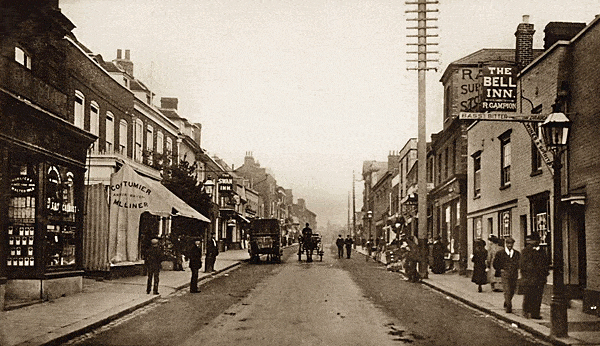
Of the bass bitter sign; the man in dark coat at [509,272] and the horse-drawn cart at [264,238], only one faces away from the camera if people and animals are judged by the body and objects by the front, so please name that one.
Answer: the horse-drawn cart

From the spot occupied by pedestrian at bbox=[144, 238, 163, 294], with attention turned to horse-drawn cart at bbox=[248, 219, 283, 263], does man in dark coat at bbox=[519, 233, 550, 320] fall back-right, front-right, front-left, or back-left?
back-right

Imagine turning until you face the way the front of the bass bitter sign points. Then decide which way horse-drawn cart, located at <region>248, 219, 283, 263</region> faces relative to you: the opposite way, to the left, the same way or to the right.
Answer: the opposite way

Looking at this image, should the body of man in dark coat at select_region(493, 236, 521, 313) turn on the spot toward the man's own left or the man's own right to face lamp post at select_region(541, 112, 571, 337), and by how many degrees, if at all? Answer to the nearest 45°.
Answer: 0° — they already face it

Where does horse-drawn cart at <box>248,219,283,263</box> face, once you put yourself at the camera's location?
facing away from the viewer

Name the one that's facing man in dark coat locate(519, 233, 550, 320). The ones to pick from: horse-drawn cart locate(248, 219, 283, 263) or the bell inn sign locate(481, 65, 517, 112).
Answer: the bell inn sign

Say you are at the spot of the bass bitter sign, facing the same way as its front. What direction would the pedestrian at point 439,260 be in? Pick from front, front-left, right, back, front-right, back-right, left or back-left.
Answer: back

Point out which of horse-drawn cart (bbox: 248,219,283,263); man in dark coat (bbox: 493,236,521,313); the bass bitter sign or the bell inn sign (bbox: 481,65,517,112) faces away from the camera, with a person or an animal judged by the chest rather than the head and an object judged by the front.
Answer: the horse-drawn cart

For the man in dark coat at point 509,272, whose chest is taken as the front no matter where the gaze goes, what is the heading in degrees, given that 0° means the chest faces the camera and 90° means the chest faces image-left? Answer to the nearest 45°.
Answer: approximately 0°

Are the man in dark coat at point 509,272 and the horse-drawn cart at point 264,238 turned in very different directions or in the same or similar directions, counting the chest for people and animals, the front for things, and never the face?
very different directions
